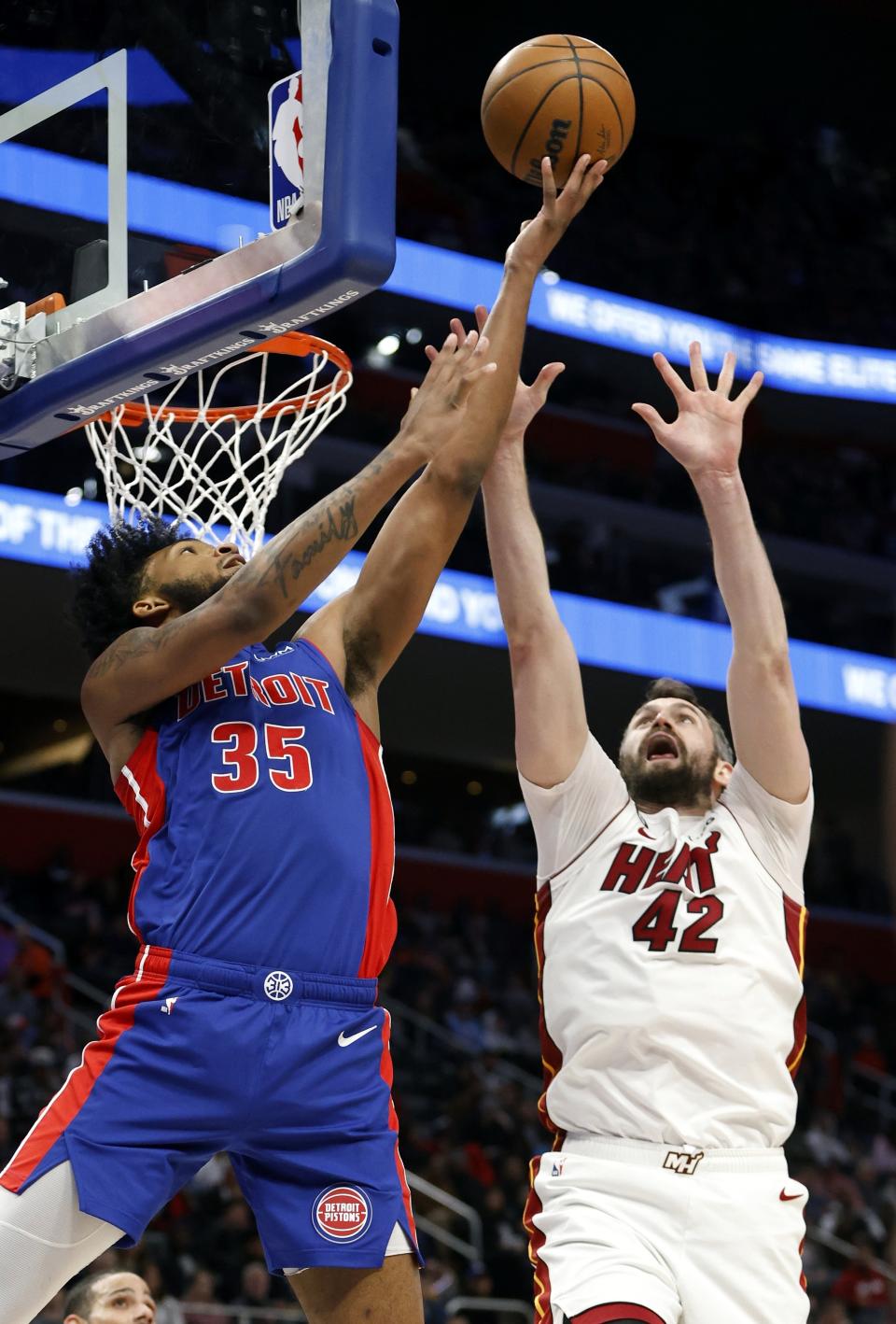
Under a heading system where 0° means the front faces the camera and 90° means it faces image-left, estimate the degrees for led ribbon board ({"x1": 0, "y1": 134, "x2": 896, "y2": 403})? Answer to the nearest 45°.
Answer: approximately 315°

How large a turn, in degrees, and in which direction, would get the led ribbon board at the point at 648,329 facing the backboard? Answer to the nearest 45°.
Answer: approximately 45° to its right

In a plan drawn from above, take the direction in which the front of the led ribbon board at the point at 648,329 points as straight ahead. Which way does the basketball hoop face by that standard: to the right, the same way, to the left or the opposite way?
to the left
